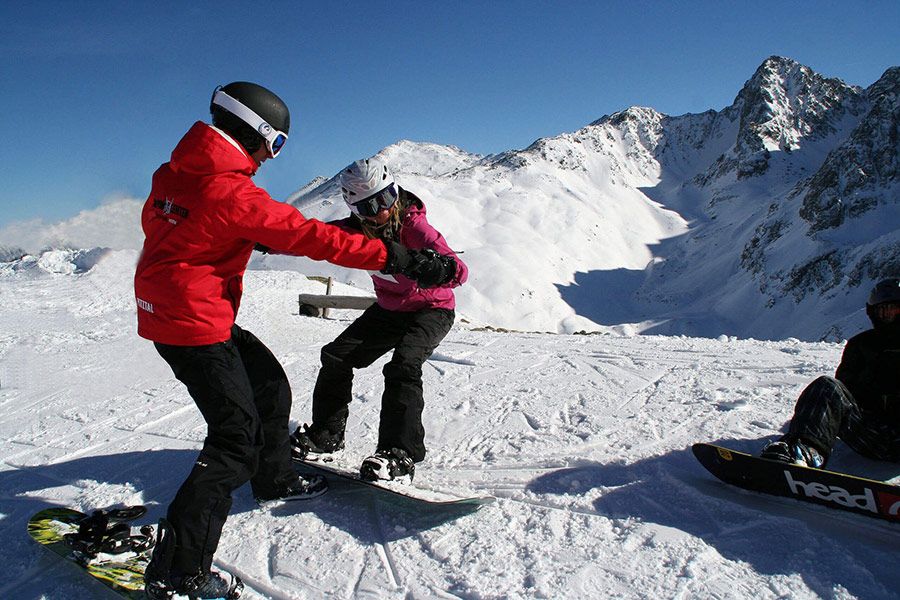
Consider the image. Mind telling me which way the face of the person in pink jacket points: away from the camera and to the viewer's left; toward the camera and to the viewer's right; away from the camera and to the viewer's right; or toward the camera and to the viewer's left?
toward the camera and to the viewer's left

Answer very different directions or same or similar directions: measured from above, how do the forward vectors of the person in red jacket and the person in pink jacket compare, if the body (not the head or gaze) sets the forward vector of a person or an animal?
very different directions

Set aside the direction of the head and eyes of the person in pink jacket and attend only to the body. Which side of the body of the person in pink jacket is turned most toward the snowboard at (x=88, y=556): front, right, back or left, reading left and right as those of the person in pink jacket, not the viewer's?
front

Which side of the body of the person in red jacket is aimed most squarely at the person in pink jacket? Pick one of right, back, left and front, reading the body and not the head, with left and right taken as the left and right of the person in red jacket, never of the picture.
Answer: front

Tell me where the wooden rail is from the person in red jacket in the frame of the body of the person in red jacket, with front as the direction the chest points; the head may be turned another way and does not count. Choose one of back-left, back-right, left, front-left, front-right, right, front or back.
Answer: front-left

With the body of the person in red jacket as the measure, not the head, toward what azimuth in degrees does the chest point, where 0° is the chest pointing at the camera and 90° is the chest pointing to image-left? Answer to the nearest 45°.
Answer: approximately 225°

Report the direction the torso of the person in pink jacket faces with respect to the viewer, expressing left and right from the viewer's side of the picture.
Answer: facing the viewer and to the left of the viewer

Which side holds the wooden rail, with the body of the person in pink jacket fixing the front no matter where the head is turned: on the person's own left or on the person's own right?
on the person's own right

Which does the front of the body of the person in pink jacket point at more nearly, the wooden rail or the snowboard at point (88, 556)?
the snowboard

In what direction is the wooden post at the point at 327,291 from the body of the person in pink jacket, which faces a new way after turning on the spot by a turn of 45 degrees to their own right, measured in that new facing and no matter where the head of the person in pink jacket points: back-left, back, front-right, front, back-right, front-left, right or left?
right
